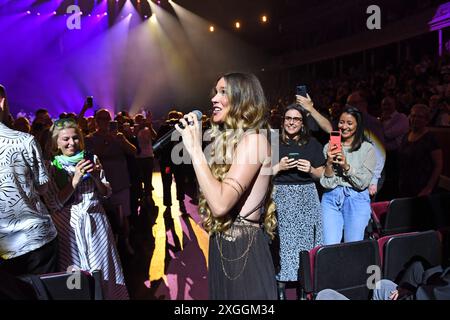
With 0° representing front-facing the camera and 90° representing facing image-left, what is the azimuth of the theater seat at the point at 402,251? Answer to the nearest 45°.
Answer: approximately 135°

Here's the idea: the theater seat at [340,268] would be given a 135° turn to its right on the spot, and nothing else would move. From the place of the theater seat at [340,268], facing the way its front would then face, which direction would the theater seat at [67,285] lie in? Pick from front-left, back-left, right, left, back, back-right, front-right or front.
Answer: back-right

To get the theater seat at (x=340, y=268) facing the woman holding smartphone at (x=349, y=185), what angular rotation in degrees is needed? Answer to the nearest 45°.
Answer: approximately 45° to its right

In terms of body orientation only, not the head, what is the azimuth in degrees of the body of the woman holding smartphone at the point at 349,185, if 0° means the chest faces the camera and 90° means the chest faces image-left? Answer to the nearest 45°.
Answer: approximately 45°

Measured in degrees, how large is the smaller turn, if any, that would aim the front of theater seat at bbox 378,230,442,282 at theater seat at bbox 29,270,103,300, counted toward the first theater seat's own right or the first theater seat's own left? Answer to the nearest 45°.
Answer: approximately 90° to the first theater seat's own left

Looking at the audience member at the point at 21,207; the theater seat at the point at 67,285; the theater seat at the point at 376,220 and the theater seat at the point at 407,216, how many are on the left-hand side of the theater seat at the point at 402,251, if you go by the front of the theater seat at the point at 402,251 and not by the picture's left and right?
2

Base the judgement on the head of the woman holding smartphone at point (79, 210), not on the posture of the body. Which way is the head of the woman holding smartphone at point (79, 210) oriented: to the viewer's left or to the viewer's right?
to the viewer's right

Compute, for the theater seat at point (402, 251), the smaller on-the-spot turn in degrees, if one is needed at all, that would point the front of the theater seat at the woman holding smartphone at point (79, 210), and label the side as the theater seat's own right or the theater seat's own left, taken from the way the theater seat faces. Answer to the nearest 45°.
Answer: approximately 45° to the theater seat's own left

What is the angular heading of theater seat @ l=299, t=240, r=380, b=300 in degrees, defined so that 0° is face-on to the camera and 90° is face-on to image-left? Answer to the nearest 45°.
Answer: approximately 135°
